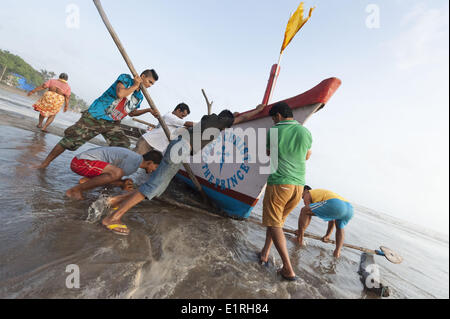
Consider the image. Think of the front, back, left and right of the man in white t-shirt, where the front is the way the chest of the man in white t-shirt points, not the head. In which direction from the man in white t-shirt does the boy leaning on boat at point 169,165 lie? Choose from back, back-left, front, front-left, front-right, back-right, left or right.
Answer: right

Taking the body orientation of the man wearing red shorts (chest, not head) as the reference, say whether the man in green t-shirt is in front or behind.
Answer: in front

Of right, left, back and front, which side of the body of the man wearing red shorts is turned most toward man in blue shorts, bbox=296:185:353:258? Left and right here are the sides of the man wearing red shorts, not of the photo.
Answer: front

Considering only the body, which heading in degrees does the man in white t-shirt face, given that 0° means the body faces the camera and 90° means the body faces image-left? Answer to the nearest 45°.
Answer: approximately 270°

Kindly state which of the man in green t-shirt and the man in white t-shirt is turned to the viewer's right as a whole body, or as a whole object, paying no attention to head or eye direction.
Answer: the man in white t-shirt

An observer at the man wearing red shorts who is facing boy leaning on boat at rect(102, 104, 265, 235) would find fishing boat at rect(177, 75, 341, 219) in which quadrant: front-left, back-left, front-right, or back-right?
front-left

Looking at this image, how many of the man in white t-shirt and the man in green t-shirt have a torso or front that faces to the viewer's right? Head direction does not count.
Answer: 1

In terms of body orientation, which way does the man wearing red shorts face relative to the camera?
to the viewer's right

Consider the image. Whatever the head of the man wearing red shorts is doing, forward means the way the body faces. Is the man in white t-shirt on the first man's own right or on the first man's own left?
on the first man's own left
